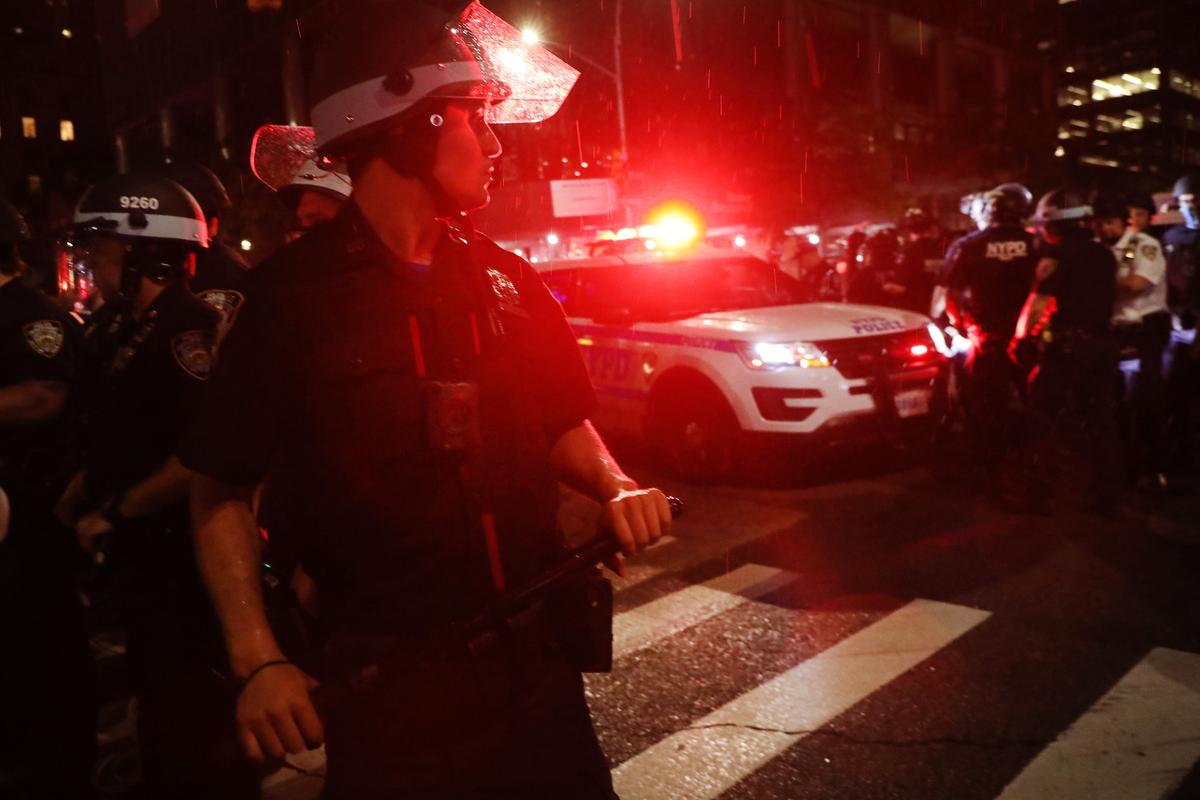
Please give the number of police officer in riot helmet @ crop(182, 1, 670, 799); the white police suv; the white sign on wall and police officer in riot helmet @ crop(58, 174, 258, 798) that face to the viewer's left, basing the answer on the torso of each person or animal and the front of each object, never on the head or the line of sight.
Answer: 1

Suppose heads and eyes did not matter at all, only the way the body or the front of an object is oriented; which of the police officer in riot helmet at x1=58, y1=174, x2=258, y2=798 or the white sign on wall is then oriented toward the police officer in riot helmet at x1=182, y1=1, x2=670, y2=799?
the white sign on wall

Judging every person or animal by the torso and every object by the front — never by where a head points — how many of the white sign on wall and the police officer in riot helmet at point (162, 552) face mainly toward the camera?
1

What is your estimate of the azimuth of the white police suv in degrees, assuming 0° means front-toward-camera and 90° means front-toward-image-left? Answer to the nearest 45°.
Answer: approximately 315°

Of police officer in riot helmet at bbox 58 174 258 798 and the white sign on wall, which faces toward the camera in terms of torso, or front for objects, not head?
the white sign on wall

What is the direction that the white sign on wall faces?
toward the camera

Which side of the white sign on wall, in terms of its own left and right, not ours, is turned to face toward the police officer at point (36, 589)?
front

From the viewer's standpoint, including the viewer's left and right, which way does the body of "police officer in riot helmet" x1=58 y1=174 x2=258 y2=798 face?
facing to the left of the viewer

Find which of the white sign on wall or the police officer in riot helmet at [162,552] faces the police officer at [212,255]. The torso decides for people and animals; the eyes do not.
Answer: the white sign on wall

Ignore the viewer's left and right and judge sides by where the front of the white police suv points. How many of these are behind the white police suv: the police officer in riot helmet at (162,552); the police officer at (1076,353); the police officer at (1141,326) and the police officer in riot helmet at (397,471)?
0

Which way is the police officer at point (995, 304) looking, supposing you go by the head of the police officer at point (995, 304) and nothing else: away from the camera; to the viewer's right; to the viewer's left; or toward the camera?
away from the camera

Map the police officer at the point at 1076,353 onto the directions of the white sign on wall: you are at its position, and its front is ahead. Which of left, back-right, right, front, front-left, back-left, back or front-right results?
front

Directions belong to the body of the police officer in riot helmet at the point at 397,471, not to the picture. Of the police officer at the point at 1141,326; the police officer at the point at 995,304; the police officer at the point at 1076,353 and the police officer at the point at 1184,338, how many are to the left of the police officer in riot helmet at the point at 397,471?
4

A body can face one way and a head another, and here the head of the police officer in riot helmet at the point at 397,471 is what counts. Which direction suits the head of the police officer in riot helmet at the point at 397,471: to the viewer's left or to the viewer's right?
to the viewer's right
